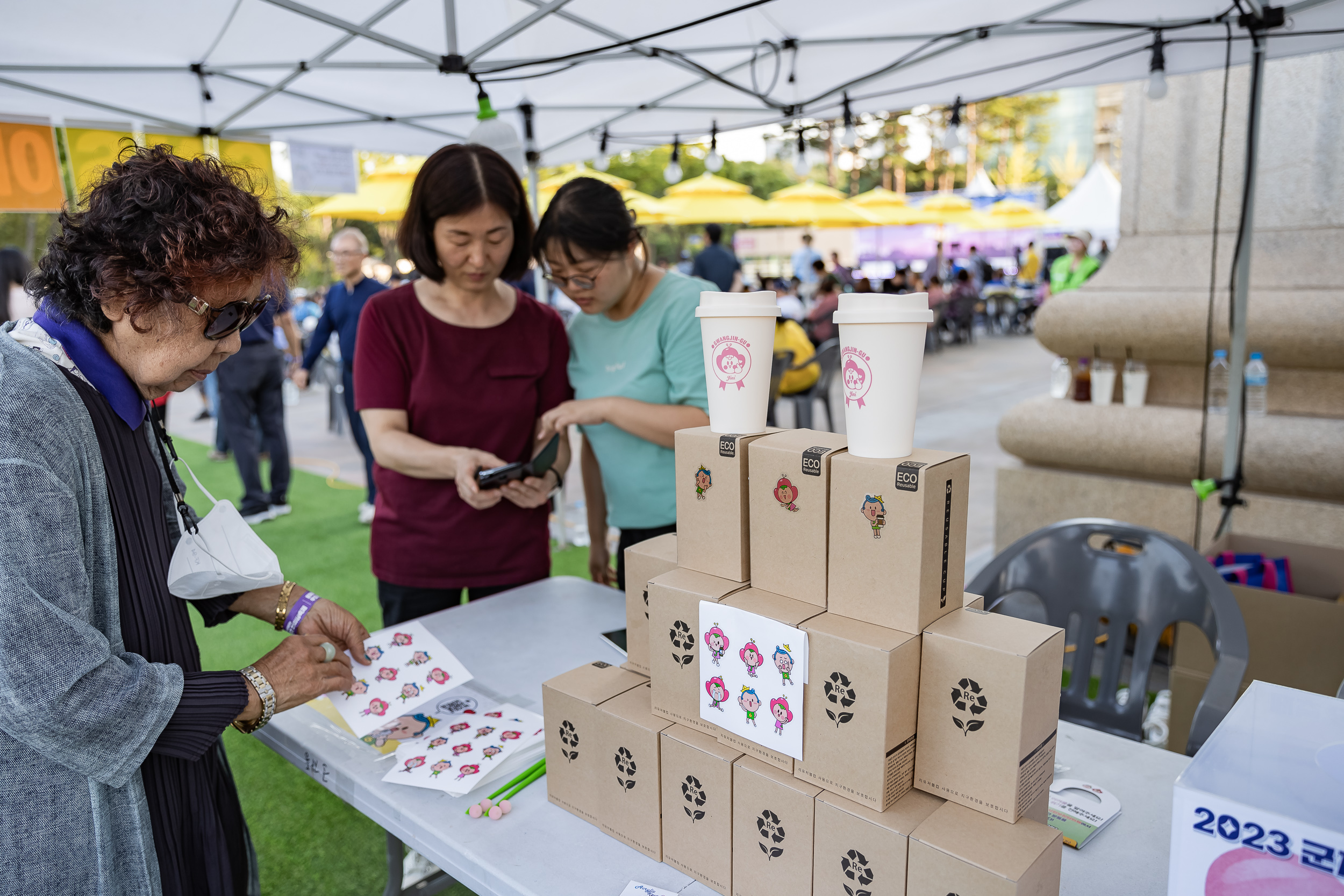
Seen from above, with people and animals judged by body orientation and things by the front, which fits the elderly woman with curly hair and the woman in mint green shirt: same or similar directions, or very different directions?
very different directions

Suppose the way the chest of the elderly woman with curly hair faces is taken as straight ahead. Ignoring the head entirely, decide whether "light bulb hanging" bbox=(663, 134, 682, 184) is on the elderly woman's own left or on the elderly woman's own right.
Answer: on the elderly woman's own left

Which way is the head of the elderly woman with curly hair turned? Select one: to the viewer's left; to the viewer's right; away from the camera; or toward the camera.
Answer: to the viewer's right

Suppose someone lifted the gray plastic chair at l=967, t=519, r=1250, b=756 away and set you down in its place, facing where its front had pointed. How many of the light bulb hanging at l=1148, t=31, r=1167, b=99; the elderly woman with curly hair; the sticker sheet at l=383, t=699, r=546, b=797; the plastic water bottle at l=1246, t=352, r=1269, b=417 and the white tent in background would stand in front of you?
2

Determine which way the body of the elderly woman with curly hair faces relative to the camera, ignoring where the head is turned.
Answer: to the viewer's right

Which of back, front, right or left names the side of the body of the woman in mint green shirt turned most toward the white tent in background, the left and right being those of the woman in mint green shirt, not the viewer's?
back

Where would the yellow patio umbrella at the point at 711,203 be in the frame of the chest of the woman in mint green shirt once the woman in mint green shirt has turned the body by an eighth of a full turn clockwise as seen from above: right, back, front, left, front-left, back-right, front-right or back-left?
right

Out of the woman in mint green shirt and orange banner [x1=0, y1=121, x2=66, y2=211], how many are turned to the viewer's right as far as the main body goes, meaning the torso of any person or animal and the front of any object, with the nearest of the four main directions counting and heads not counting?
0

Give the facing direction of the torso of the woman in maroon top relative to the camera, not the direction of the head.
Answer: toward the camera
